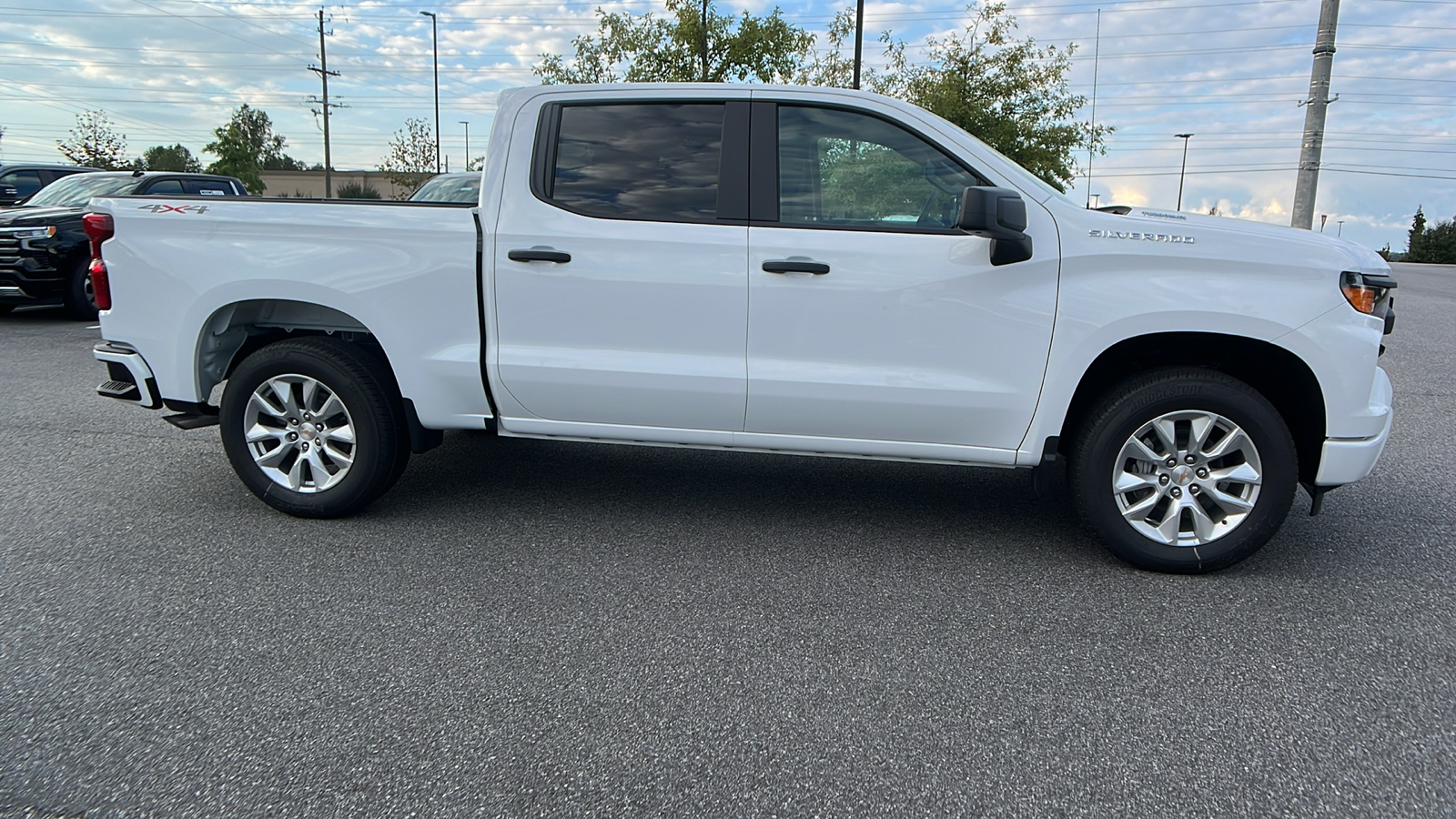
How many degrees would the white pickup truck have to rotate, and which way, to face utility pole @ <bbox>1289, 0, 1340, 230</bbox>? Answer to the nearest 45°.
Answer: approximately 45° to its left

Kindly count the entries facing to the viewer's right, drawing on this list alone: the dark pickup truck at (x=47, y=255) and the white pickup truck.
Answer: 1

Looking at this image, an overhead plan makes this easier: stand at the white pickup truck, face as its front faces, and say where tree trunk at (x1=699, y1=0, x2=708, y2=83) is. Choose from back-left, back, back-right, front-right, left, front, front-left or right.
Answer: left

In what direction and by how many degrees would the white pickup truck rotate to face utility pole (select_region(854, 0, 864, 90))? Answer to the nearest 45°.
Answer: approximately 90° to its left

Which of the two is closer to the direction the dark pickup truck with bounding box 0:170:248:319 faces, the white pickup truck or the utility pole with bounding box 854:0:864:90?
the white pickup truck

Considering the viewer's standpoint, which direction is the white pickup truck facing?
facing to the right of the viewer

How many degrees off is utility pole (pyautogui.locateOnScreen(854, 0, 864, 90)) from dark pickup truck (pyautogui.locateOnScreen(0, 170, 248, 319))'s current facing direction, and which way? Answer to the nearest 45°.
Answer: approximately 135° to its left

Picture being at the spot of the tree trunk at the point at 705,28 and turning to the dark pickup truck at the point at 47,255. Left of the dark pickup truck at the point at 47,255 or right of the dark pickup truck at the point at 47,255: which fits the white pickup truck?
left

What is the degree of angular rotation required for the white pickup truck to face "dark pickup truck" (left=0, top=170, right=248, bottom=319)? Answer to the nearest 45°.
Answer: approximately 135° to its left

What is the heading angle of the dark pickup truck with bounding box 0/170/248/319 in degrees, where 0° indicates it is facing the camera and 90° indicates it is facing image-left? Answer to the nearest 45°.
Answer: approximately 45°

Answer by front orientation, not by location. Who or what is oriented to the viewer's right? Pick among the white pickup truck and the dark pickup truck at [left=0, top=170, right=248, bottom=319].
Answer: the white pickup truck

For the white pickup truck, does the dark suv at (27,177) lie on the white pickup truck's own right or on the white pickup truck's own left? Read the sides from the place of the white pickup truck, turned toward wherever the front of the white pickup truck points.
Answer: on the white pickup truck's own left
